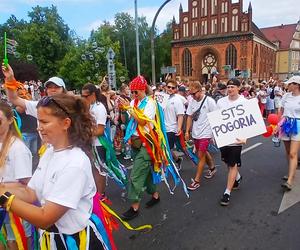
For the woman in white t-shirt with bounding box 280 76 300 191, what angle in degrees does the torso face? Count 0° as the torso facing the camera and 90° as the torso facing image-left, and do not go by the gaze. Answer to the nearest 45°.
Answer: approximately 45°

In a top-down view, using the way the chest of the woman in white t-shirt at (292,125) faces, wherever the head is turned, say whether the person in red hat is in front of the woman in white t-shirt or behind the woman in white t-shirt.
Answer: in front

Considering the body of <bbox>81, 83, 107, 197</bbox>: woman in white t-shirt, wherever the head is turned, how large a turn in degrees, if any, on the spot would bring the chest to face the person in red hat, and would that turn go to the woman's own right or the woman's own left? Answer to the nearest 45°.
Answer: approximately 135° to the woman's own left

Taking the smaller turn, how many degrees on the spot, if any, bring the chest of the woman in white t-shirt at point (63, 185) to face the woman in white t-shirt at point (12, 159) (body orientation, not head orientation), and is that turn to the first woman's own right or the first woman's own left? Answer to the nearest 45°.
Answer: approximately 45° to the first woman's own right

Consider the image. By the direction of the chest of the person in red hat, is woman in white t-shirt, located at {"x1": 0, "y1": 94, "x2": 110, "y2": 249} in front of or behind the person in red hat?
in front

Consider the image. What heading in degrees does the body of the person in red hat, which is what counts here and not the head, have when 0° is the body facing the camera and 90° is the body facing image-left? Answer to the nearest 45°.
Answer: approximately 45°
